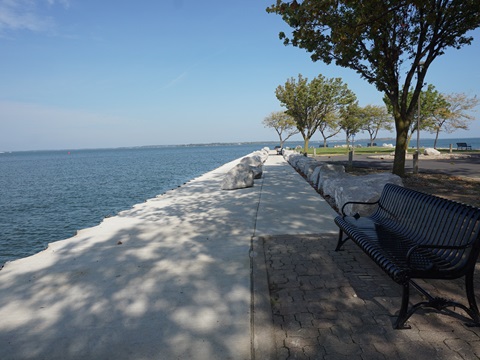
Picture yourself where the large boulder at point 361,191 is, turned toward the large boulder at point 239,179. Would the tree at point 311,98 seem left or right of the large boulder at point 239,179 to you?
right

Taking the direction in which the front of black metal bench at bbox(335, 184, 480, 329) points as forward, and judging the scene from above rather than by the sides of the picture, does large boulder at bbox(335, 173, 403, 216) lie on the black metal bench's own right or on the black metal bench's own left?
on the black metal bench's own right

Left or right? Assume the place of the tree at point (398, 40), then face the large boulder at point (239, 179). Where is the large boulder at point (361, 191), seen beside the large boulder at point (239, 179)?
left

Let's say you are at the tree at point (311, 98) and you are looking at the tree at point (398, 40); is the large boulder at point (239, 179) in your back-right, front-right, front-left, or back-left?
front-right

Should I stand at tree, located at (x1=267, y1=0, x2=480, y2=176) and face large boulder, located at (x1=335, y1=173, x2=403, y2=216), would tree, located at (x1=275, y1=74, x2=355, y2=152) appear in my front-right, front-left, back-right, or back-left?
back-right

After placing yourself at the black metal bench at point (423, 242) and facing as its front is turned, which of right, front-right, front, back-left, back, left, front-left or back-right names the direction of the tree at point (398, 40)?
back-right

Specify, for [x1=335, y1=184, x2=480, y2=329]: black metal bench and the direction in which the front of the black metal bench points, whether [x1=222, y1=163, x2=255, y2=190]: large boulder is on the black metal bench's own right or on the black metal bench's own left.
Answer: on the black metal bench's own right

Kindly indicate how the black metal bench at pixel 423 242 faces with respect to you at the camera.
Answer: facing the viewer and to the left of the viewer

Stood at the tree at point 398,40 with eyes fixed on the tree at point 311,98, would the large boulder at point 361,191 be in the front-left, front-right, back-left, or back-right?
back-left

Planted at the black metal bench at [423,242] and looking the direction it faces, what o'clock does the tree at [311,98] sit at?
The tree is roughly at 4 o'clock from the black metal bench.
